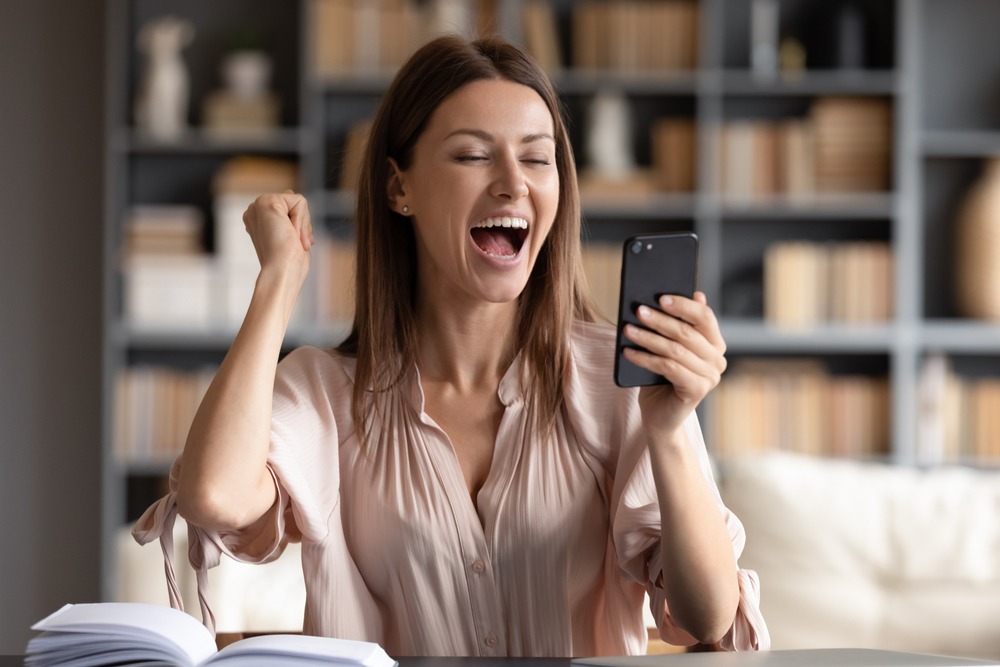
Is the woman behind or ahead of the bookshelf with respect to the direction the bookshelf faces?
ahead

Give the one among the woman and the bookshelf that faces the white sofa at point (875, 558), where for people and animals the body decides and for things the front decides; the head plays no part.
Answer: the bookshelf

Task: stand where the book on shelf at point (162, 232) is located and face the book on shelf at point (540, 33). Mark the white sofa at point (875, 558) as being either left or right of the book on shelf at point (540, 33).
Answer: right

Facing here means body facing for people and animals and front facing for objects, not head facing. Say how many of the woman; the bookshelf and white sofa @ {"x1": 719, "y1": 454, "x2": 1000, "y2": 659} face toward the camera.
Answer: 3

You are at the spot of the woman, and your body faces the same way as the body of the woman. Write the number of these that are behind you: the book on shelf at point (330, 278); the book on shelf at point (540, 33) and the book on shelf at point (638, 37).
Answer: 3

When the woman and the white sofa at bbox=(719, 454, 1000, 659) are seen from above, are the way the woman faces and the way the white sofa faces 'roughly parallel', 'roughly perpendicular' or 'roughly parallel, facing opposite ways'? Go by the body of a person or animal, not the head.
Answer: roughly parallel

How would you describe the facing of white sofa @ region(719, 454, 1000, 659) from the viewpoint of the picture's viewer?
facing the viewer

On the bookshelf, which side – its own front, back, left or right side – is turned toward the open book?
front

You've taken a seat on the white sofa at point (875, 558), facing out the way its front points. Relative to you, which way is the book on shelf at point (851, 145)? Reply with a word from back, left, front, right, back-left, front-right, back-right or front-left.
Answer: back

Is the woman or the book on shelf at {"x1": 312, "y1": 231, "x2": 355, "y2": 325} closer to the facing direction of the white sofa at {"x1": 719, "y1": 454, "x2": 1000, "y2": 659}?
the woman

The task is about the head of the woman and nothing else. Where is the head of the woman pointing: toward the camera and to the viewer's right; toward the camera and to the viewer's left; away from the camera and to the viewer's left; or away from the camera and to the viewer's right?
toward the camera and to the viewer's right

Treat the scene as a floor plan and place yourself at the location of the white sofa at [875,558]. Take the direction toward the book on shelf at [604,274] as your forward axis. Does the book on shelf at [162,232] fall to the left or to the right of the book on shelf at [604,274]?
left

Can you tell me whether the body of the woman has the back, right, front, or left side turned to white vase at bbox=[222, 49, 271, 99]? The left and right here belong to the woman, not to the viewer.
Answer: back
